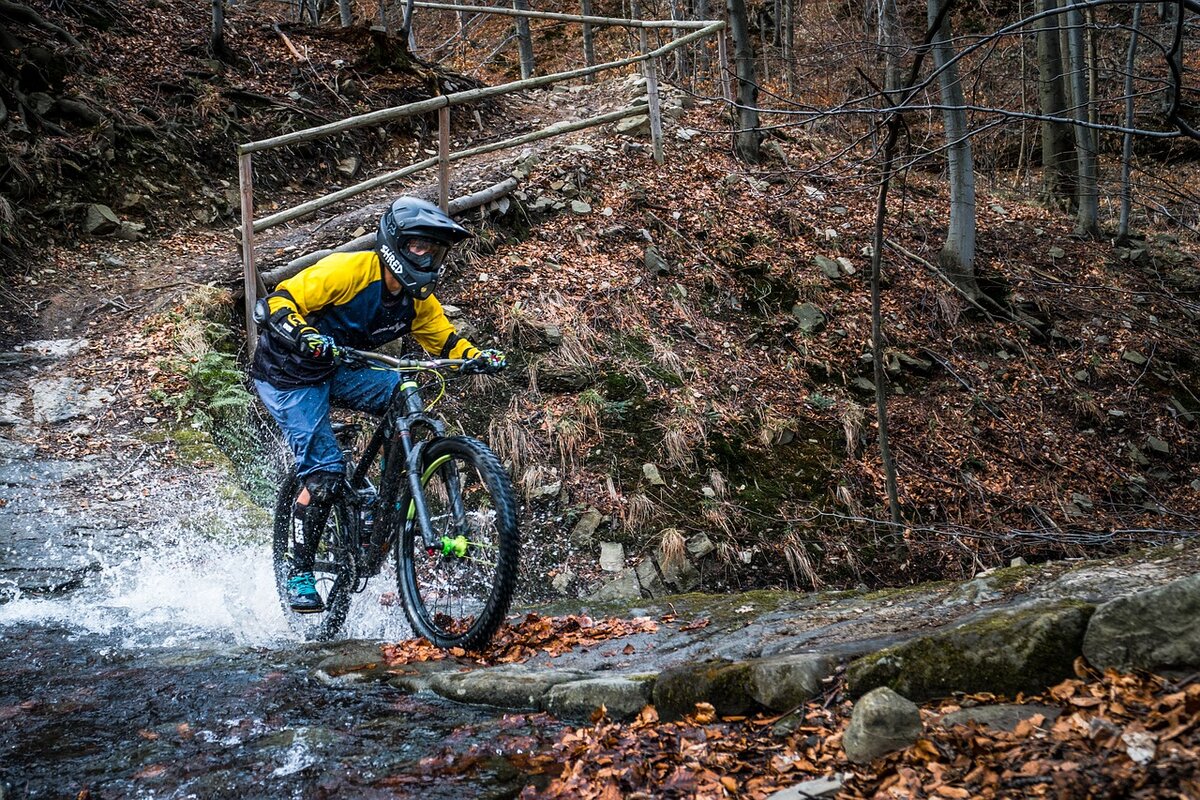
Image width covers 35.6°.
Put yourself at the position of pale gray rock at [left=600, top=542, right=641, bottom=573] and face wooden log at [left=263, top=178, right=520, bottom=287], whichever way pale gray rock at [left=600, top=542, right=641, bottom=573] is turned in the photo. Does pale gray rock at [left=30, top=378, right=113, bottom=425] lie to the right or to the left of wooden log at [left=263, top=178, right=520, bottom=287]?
left

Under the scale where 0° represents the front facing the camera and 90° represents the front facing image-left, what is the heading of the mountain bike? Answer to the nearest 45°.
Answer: approximately 315°

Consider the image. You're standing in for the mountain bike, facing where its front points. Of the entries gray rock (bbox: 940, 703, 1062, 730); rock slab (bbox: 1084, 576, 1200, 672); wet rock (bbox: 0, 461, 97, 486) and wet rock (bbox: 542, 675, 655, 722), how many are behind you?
1
